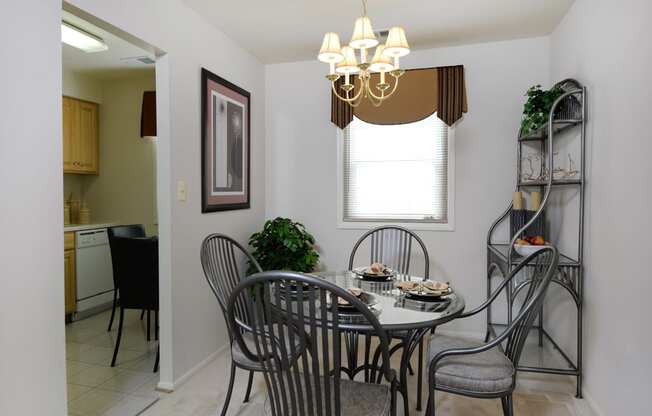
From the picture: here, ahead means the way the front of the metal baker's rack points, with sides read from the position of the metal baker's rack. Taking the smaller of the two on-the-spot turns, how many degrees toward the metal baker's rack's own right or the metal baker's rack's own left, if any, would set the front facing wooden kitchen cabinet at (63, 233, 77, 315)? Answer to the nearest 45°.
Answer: approximately 45° to the metal baker's rack's own right

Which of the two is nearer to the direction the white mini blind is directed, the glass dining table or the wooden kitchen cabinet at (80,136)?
the glass dining table

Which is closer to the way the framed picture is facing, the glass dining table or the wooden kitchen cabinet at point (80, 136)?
the glass dining table

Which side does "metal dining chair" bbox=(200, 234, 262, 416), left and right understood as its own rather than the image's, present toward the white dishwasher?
back

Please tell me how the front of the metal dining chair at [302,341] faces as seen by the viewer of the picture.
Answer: facing away from the viewer and to the right of the viewer

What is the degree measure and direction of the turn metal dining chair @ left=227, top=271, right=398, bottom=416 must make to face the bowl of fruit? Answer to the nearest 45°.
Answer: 0° — it already faces it

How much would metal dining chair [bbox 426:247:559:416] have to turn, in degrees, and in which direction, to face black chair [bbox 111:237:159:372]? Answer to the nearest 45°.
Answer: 0° — it already faces it

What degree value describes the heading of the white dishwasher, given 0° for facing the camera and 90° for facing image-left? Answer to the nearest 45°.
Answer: approximately 315°

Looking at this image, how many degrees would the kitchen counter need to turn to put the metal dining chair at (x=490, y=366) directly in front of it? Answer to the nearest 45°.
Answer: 0° — it already faces it
